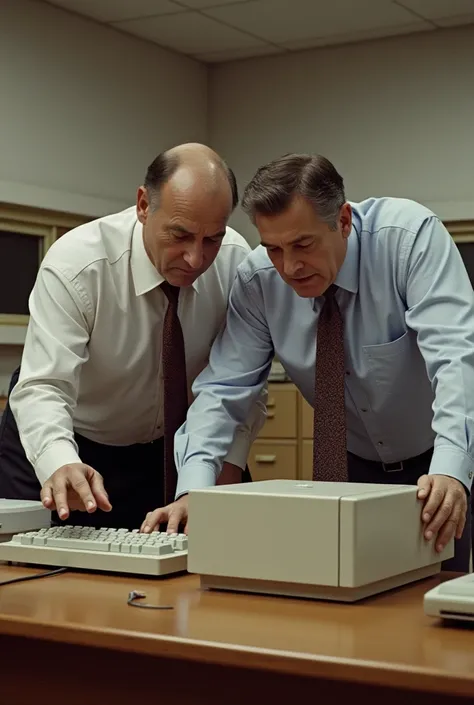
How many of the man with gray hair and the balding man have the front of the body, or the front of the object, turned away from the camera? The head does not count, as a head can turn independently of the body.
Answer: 0

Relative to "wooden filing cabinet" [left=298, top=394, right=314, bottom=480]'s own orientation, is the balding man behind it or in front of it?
in front

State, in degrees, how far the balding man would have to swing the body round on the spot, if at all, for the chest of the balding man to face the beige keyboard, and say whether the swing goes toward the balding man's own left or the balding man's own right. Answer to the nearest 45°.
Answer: approximately 45° to the balding man's own right

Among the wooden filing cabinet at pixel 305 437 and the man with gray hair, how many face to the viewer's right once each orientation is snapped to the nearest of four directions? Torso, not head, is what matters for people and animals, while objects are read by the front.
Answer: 0

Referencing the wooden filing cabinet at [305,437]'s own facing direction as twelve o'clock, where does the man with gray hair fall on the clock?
The man with gray hair is roughly at 12 o'clock from the wooden filing cabinet.

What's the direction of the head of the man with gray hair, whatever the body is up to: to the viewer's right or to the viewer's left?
to the viewer's left

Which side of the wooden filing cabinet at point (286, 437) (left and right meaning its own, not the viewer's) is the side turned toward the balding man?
front

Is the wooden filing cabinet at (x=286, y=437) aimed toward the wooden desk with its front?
yes

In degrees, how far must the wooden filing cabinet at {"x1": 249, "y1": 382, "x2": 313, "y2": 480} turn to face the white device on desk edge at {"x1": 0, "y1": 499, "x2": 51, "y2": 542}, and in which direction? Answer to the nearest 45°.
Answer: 0° — it already faces it

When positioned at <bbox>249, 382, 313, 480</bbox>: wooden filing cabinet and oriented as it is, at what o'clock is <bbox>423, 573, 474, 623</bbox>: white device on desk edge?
The white device on desk edge is roughly at 12 o'clock from the wooden filing cabinet.
